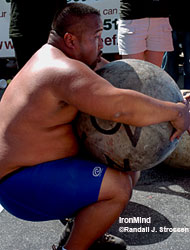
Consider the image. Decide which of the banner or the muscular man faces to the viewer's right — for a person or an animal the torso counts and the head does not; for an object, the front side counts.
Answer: the muscular man

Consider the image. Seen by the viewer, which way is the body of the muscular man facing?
to the viewer's right

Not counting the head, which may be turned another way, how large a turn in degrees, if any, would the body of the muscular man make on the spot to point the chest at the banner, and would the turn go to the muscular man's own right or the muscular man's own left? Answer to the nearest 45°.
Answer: approximately 90° to the muscular man's own left

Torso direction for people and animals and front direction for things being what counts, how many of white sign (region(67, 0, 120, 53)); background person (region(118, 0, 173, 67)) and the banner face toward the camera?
3

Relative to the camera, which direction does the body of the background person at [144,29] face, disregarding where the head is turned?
toward the camera

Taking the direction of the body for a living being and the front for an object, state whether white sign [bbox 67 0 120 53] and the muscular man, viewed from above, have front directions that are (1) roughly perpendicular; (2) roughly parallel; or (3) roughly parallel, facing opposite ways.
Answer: roughly perpendicular

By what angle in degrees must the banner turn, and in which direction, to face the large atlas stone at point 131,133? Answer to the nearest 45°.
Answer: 0° — it already faces it

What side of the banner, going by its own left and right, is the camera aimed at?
front

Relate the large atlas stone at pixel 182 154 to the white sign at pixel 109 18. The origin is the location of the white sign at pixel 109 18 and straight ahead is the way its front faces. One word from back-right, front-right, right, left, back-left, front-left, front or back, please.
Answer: front

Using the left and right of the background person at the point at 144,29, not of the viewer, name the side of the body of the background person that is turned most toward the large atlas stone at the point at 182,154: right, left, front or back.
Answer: front

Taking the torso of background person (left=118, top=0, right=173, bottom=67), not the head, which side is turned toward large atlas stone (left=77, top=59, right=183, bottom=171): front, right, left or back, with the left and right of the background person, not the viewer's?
front

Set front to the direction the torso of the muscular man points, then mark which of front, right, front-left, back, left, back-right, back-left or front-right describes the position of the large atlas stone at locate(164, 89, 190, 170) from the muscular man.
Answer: front-left

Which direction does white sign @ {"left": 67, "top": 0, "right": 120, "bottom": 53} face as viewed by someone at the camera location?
facing the viewer

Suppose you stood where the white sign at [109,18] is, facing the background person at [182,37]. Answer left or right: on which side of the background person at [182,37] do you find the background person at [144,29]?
right

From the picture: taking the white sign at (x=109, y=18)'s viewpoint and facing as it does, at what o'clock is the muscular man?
The muscular man is roughly at 12 o'clock from the white sign.

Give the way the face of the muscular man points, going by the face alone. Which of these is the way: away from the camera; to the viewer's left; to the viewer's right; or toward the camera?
to the viewer's right
